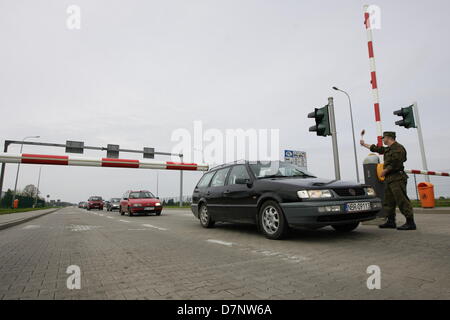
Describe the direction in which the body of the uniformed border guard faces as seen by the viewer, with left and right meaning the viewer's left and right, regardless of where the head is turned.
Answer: facing to the left of the viewer

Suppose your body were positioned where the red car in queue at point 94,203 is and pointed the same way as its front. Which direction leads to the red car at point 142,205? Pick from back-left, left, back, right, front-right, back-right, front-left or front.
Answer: front

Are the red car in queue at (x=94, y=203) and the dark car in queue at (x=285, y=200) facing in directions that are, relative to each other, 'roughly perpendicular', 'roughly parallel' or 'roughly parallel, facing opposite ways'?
roughly parallel

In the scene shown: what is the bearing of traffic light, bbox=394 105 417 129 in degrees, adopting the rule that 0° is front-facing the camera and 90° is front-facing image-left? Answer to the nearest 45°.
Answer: approximately 90°

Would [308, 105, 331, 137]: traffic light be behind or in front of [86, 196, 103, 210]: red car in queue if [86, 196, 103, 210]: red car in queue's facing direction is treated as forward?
in front

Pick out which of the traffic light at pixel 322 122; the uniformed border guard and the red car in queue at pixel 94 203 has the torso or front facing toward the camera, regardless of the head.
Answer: the red car in queue

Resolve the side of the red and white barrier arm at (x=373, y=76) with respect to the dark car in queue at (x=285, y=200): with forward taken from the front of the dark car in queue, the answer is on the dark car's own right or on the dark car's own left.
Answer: on the dark car's own left

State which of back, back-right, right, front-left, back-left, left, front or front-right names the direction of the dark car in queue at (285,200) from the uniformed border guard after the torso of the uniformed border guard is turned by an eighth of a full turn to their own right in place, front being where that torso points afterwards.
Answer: left

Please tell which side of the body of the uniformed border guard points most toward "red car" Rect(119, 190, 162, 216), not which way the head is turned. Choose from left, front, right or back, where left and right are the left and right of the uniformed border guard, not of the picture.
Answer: front

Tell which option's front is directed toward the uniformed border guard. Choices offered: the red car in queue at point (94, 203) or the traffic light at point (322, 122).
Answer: the red car in queue

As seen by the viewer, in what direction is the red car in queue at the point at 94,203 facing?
toward the camera

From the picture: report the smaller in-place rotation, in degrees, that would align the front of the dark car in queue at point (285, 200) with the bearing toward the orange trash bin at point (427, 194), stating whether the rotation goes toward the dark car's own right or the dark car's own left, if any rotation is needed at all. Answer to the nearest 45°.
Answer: approximately 90° to the dark car's own left

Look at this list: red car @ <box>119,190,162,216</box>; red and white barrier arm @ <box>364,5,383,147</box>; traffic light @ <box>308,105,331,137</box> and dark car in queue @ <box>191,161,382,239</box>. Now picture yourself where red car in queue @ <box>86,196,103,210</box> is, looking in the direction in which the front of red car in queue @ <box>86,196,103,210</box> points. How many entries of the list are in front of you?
4

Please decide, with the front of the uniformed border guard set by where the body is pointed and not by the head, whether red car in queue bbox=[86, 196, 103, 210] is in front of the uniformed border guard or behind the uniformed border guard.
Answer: in front

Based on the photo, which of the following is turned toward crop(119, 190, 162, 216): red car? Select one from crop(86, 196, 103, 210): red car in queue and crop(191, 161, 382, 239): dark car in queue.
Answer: crop(86, 196, 103, 210): red car in queue

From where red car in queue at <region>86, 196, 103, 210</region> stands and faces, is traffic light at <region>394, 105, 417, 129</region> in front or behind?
in front
